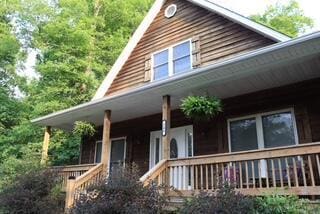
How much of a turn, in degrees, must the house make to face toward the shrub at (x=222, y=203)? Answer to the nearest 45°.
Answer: approximately 45° to its left

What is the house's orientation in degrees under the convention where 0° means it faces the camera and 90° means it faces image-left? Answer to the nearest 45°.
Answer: approximately 45°

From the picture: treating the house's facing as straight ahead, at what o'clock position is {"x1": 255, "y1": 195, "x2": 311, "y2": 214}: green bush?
The green bush is roughly at 10 o'clock from the house.

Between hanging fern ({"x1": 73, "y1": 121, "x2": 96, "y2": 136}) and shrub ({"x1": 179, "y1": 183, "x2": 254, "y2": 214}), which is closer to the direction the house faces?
the shrub

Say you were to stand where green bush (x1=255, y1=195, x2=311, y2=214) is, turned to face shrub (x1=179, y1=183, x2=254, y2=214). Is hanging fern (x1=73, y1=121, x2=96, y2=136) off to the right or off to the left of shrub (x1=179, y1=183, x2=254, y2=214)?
right
